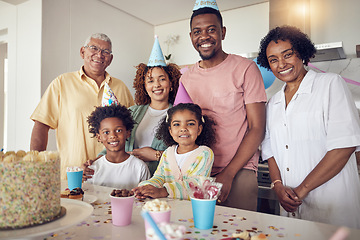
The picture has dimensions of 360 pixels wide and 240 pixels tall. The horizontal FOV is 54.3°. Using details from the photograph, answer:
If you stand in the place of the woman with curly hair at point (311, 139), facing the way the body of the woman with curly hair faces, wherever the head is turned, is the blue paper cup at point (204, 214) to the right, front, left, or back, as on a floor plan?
front

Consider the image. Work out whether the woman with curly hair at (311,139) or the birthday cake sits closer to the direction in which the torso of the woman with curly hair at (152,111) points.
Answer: the birthday cake

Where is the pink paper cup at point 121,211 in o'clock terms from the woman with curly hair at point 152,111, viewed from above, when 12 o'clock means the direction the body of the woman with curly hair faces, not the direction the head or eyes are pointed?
The pink paper cup is roughly at 12 o'clock from the woman with curly hair.

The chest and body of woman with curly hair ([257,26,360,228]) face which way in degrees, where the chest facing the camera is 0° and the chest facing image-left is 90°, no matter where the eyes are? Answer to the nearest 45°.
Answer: approximately 45°

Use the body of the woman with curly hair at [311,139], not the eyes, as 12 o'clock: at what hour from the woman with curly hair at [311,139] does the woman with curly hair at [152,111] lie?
the woman with curly hair at [152,111] is roughly at 2 o'clock from the woman with curly hair at [311,139].

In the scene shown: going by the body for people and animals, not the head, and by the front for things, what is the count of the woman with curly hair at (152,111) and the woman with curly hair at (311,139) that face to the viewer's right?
0

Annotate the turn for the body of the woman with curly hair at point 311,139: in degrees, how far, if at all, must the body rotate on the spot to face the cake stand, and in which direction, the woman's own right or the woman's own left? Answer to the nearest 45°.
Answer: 0° — they already face it

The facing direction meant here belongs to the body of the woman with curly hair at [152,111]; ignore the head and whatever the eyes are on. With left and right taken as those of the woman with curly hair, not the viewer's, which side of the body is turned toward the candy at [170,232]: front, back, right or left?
front

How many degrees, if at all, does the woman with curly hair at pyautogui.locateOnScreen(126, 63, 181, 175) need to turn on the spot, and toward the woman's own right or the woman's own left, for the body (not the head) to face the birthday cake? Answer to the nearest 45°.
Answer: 0° — they already face it

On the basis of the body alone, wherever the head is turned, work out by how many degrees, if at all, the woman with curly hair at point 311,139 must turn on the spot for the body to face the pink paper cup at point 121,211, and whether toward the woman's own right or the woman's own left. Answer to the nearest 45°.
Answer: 0° — they already face it

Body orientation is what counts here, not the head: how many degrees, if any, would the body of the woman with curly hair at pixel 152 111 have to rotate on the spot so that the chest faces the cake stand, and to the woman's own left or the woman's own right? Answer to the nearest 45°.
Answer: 0° — they already face it

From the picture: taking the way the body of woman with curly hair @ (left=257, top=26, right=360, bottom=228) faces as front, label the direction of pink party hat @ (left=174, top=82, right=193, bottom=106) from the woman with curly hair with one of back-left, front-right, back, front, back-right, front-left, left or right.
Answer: front-right

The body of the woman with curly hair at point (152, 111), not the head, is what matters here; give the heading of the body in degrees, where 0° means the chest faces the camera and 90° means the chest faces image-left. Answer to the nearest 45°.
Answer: approximately 0°
